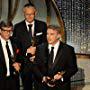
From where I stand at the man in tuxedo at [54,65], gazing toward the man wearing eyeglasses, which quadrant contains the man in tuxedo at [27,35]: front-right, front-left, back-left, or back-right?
front-right

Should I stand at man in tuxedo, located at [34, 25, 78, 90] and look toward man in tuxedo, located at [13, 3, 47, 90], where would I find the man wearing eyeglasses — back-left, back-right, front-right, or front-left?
front-left

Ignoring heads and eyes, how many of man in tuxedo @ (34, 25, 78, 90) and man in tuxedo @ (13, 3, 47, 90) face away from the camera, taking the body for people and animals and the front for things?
0

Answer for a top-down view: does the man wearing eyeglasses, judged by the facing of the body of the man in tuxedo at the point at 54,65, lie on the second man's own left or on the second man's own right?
on the second man's own right

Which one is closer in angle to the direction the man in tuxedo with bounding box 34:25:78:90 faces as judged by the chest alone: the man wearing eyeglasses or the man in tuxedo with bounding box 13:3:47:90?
the man wearing eyeglasses

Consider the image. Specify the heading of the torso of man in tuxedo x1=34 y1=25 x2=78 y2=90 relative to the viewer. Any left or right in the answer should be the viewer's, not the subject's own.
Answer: facing the viewer and to the left of the viewer

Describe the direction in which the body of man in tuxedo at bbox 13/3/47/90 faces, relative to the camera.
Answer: toward the camera

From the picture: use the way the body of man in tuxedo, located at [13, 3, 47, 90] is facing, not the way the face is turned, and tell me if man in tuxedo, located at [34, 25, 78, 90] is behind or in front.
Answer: in front

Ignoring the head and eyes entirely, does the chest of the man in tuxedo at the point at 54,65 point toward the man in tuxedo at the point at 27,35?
no
